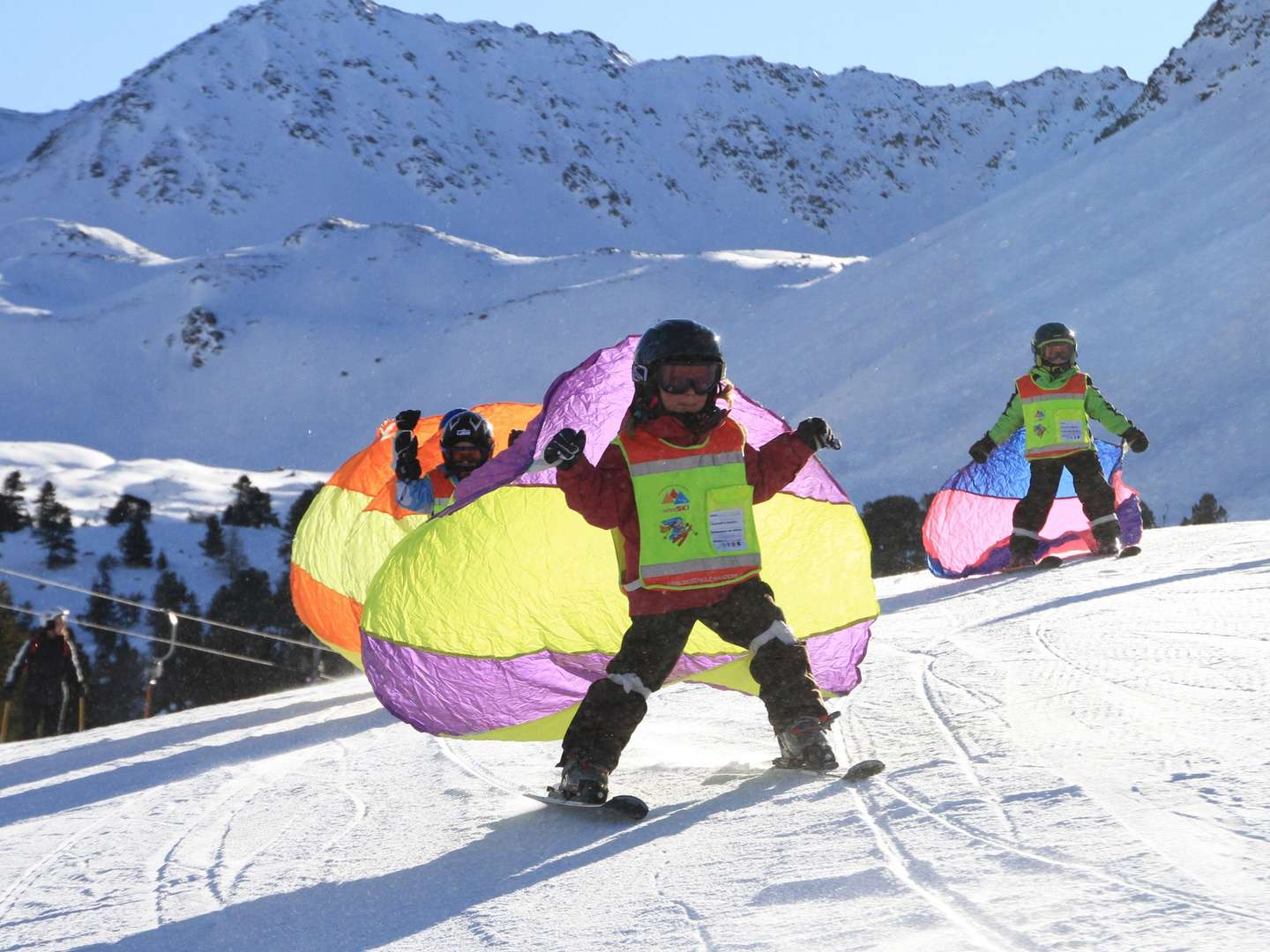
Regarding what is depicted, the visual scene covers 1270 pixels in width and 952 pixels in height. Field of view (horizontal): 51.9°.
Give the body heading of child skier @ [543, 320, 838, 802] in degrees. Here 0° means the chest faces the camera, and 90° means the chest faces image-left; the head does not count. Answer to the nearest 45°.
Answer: approximately 0°

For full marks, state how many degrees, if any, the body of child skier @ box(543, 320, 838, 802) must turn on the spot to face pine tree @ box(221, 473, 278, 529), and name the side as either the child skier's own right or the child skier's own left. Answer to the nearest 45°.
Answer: approximately 180°

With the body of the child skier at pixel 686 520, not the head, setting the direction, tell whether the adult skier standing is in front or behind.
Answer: behind

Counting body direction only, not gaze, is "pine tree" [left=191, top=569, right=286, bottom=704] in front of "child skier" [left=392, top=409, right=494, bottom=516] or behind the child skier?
behind

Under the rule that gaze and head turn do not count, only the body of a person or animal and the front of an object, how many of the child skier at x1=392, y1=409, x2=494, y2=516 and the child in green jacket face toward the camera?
2

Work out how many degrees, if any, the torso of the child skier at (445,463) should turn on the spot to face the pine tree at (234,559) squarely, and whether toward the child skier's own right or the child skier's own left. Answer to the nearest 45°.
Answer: approximately 180°

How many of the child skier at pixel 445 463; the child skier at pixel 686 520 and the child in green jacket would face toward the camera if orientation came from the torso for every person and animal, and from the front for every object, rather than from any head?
3

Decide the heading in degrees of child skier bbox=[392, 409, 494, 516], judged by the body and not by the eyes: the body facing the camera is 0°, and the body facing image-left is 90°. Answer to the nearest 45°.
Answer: approximately 0°

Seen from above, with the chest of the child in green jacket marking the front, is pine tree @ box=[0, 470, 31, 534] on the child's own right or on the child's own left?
on the child's own right

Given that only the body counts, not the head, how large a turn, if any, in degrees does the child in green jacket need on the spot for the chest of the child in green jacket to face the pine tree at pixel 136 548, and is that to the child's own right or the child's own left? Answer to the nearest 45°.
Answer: approximately 135° to the child's own right

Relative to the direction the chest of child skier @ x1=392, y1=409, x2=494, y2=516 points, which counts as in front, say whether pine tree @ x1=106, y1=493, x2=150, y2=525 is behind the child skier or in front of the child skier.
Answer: behind

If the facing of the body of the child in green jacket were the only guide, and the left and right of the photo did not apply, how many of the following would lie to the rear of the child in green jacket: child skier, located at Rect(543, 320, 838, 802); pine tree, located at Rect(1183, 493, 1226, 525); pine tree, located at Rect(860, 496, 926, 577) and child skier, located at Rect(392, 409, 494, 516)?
2
